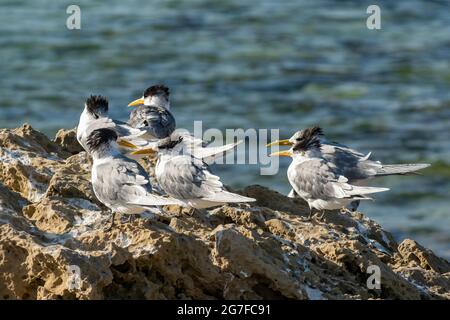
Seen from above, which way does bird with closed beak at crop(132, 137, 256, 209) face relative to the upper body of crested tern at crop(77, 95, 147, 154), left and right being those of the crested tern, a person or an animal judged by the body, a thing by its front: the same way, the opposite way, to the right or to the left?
the same way

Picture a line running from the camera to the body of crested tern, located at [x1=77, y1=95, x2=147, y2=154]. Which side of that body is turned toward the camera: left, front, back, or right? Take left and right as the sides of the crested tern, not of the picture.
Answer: left

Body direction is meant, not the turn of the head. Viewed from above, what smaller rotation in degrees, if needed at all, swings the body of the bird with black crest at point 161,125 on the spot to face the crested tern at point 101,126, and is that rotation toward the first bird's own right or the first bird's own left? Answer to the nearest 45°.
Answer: approximately 45° to the first bird's own left

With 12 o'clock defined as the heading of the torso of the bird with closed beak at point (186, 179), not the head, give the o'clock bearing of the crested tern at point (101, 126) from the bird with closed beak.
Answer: The crested tern is roughly at 2 o'clock from the bird with closed beak.

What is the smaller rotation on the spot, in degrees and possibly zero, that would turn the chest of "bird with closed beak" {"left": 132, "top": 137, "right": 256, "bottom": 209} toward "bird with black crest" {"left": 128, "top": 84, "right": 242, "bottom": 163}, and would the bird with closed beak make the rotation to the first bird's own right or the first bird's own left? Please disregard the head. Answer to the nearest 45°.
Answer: approximately 90° to the first bird's own right

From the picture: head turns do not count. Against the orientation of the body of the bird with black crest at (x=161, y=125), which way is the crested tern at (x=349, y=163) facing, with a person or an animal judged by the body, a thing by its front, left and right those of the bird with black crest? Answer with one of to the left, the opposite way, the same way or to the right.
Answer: the same way

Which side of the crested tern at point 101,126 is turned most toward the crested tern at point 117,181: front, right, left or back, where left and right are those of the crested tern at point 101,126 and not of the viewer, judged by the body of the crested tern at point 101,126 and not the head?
left

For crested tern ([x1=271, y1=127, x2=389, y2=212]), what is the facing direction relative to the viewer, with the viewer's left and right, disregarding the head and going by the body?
facing to the left of the viewer

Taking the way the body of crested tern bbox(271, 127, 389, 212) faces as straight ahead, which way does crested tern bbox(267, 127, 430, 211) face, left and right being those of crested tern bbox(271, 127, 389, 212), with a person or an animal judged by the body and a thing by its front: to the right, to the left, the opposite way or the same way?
the same way

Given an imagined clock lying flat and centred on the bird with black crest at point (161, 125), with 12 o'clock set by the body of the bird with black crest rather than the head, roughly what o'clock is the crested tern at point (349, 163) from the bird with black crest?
The crested tern is roughly at 7 o'clock from the bird with black crest.

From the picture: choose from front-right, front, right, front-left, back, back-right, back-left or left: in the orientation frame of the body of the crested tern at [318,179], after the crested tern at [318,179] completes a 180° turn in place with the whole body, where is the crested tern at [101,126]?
back

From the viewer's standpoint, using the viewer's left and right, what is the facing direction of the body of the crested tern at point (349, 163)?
facing to the left of the viewer

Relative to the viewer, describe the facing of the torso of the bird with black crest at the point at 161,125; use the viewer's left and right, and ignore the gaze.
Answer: facing to the left of the viewer

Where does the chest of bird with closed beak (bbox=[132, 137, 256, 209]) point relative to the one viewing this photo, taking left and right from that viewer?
facing to the left of the viewer
